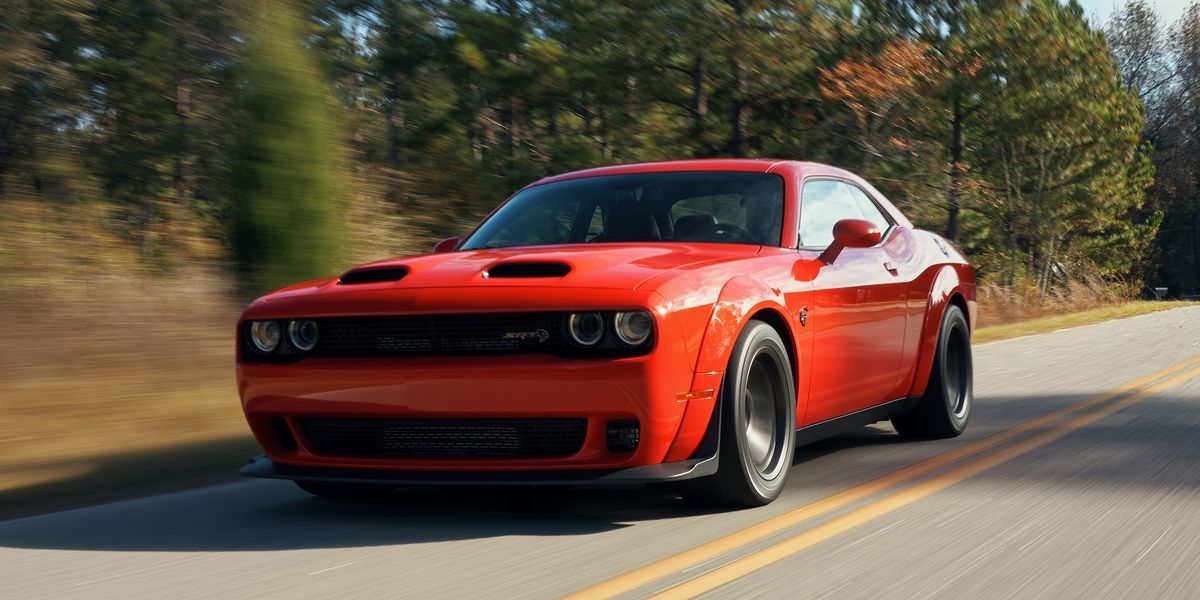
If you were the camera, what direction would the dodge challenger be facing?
facing the viewer and to the left of the viewer

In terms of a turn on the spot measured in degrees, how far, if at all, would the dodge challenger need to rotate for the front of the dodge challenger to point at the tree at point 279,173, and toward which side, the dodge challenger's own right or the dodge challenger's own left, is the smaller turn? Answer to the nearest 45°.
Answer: approximately 90° to the dodge challenger's own right
